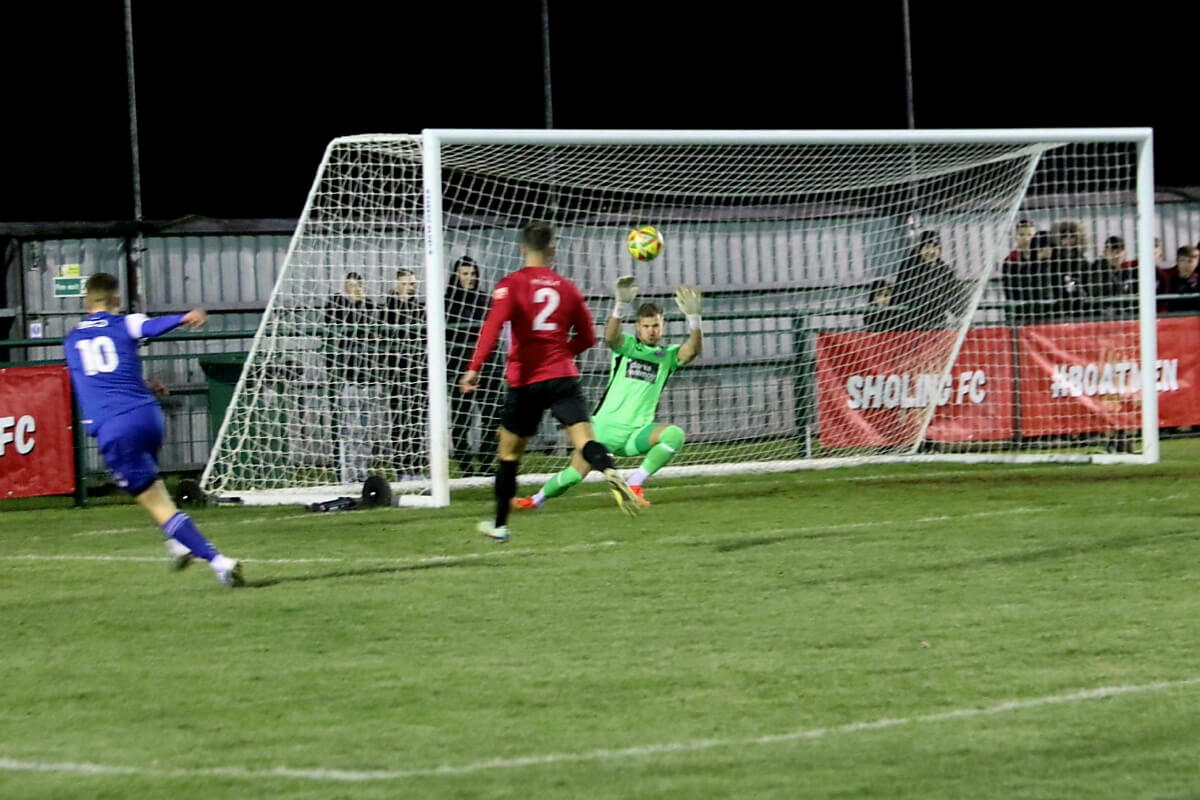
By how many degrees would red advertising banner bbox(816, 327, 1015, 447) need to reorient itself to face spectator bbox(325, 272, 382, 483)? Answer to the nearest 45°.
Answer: approximately 45° to its right

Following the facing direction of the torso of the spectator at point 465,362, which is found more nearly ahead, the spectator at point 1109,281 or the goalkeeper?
the goalkeeper

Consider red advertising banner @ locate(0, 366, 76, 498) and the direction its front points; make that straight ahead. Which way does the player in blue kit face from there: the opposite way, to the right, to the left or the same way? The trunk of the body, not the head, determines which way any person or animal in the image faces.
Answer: the opposite way

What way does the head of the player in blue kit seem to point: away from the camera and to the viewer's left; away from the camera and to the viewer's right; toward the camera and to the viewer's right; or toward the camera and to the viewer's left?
away from the camera and to the viewer's right

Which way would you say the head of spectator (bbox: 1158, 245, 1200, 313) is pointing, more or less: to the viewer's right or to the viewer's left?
to the viewer's left

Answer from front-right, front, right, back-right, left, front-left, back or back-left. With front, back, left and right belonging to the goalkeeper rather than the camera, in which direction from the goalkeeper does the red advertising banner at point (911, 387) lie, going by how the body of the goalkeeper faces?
back-left

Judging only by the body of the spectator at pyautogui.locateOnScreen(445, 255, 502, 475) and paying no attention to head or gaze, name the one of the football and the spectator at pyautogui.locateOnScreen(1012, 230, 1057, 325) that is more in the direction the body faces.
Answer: the football
